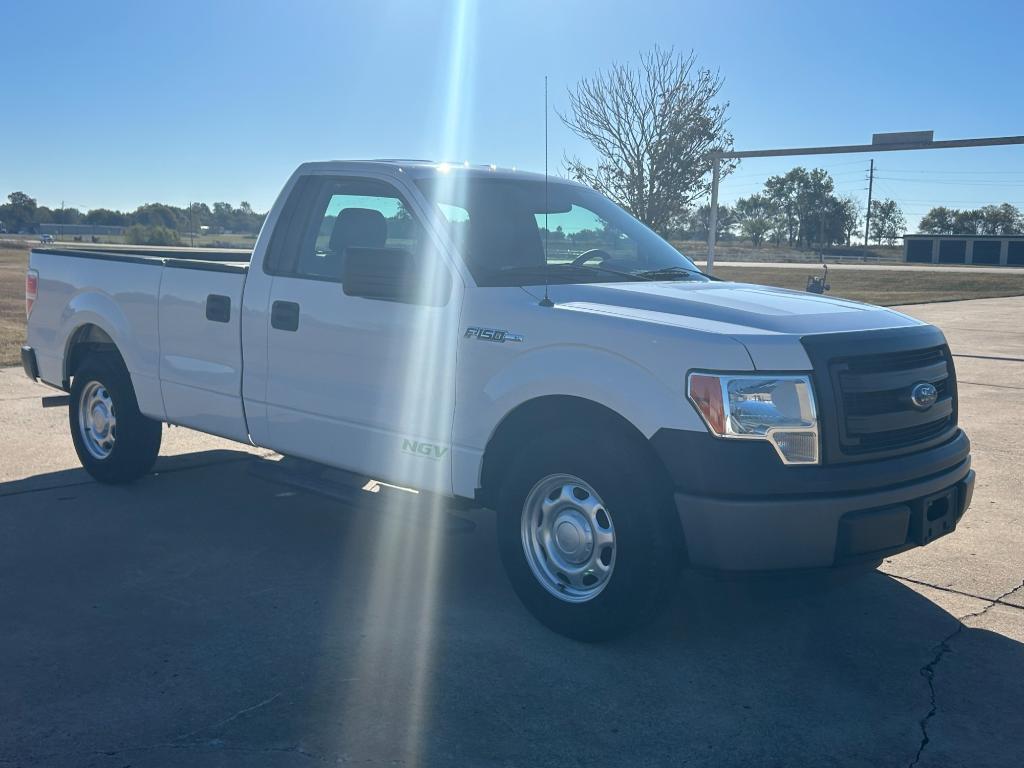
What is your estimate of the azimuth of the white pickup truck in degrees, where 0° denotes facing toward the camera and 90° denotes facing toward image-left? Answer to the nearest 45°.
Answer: approximately 315°

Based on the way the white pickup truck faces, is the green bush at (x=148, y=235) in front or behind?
behind
